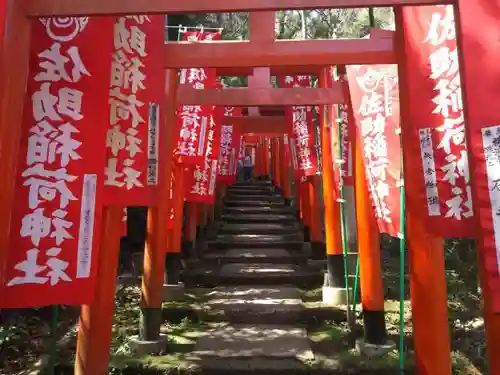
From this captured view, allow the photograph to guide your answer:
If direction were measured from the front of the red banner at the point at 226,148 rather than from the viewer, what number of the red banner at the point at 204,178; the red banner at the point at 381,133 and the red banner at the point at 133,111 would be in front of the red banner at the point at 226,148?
3

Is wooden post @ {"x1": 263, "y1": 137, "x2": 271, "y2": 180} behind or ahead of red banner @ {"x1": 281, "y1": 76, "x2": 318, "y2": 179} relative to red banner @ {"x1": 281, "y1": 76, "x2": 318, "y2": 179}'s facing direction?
behind

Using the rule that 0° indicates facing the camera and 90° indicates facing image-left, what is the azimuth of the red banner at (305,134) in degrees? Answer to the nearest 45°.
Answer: approximately 0°

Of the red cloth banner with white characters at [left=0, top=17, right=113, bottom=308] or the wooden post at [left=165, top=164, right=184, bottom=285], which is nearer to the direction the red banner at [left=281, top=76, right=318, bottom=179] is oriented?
the red cloth banner with white characters

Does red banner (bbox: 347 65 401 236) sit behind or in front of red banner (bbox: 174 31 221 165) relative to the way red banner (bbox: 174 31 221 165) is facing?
in front

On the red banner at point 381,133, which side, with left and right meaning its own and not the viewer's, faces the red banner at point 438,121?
front

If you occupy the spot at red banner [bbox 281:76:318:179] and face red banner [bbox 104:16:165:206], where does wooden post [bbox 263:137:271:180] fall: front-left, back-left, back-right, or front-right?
back-right
